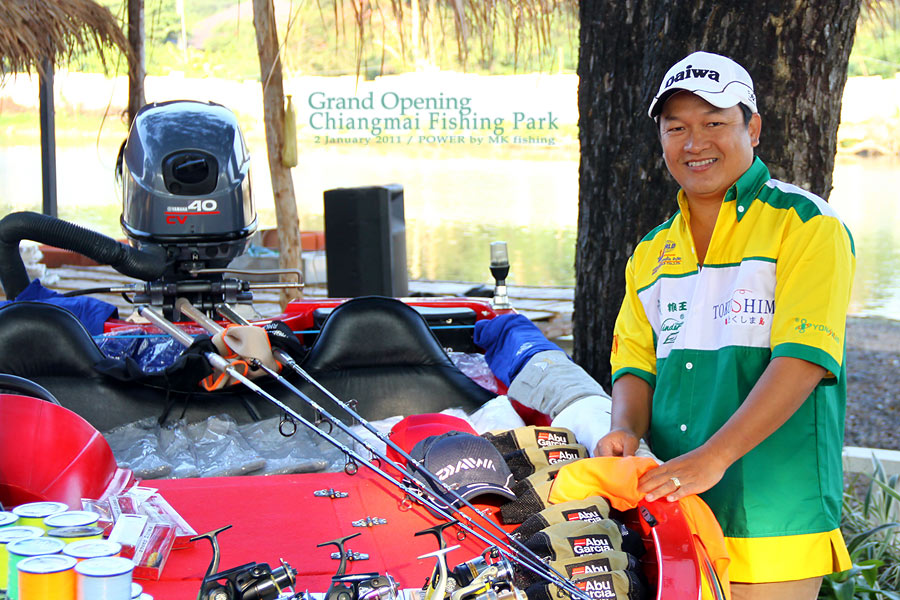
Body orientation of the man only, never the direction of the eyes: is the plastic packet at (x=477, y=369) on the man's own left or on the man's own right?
on the man's own right

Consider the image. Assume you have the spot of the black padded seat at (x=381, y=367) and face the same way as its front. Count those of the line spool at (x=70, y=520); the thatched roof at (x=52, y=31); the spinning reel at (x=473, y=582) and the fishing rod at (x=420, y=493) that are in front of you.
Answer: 3

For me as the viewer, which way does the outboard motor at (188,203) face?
facing the viewer

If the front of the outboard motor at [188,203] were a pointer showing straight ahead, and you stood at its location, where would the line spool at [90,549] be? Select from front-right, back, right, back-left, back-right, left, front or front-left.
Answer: front

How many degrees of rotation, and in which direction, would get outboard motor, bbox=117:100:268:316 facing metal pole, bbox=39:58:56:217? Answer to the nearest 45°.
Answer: approximately 180°

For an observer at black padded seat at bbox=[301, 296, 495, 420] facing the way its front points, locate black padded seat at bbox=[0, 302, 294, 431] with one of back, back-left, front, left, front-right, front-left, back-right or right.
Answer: right

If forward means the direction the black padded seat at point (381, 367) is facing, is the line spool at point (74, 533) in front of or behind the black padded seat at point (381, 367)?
in front

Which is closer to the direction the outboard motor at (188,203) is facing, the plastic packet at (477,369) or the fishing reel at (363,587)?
the fishing reel

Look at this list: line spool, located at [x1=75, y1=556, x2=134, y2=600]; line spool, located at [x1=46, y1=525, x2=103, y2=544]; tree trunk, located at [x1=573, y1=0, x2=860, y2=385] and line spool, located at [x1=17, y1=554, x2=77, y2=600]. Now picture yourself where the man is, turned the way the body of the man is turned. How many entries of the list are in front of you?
3

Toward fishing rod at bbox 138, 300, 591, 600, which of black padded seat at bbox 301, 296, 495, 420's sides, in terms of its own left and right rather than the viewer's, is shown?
front

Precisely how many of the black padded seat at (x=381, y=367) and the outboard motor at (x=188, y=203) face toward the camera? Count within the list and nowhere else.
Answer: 2

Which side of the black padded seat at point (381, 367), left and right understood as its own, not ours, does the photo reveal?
front

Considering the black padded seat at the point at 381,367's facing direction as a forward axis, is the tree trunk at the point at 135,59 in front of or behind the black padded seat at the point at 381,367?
behind

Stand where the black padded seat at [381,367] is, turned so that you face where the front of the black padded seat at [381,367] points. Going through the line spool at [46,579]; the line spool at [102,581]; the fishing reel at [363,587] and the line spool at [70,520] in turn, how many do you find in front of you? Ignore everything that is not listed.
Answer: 4

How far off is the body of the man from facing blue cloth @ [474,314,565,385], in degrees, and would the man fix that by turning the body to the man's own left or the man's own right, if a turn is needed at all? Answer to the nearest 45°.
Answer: approximately 90° to the man's own right

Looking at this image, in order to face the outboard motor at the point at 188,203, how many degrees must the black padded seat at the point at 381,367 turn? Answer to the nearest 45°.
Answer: approximately 90° to its right

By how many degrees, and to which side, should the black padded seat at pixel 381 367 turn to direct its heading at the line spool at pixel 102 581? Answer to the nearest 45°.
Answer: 0° — it already faces it

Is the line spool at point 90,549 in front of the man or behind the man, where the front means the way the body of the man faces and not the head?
in front
